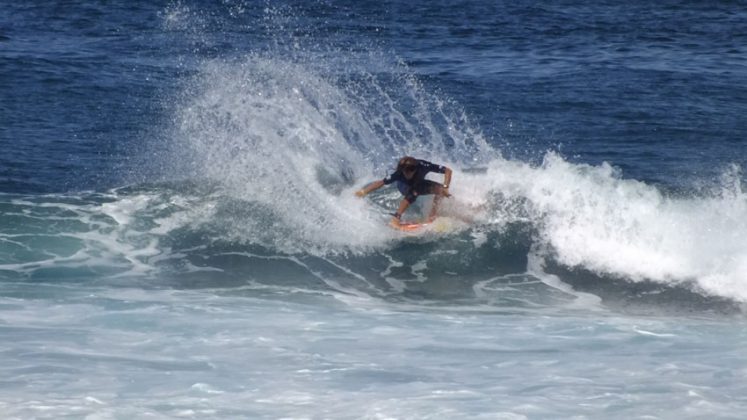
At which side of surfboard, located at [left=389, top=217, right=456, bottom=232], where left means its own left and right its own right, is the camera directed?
right

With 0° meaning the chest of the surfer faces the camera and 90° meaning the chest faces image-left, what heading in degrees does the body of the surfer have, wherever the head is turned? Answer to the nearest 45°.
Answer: approximately 0°
